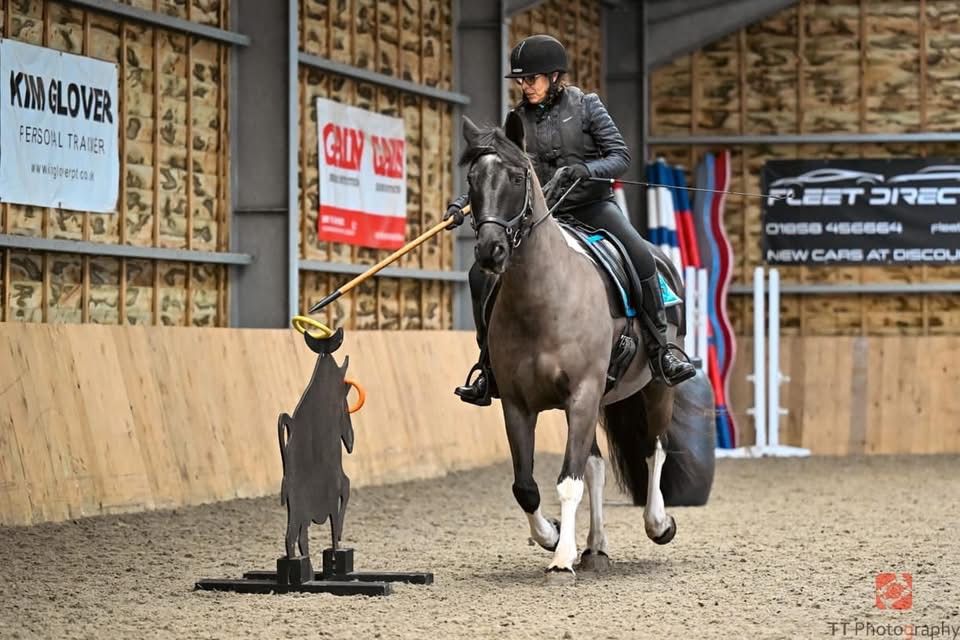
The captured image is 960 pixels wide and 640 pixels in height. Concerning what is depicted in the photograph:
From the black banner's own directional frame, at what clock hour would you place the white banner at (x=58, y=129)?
The white banner is roughly at 1 o'clock from the black banner.

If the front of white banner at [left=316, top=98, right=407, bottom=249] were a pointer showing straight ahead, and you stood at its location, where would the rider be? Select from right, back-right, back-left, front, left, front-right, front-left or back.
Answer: front-right

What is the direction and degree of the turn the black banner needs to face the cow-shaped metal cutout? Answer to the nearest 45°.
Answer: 0° — it already faces it

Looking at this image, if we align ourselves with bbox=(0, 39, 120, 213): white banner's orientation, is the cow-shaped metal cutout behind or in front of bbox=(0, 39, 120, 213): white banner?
in front

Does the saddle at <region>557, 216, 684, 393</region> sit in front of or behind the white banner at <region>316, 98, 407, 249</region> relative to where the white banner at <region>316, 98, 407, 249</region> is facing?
in front
